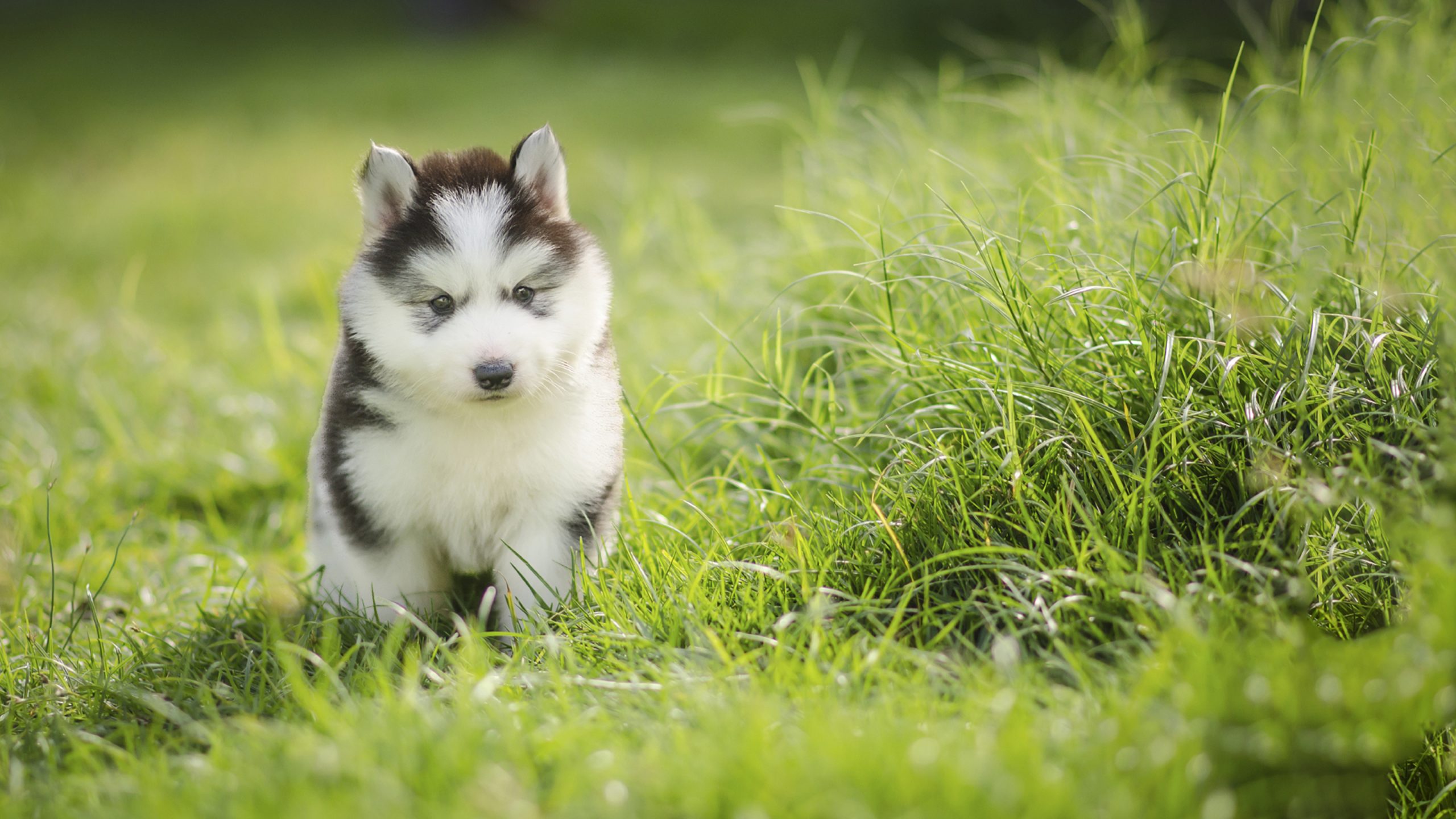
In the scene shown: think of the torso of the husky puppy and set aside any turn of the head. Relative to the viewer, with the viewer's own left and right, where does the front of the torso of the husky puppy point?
facing the viewer
